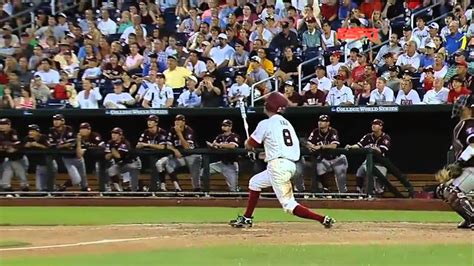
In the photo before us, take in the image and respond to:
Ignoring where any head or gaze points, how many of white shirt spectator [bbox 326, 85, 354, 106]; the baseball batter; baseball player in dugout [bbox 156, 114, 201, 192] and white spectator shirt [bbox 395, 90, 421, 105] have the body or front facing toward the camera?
3

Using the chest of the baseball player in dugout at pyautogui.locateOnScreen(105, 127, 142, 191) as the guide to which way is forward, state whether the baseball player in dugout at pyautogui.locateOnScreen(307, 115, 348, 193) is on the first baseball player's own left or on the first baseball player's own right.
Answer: on the first baseball player's own left

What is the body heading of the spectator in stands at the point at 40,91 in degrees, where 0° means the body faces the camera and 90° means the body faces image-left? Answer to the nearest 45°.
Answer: approximately 45°

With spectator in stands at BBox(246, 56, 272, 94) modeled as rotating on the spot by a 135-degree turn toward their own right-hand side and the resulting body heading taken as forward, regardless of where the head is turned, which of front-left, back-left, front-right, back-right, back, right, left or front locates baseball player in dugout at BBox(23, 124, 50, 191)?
left

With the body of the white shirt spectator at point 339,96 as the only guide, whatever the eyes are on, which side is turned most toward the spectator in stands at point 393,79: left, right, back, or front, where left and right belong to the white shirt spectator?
left

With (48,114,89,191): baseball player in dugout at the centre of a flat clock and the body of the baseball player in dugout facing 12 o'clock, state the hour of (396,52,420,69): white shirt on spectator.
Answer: The white shirt on spectator is roughly at 8 o'clock from the baseball player in dugout.
